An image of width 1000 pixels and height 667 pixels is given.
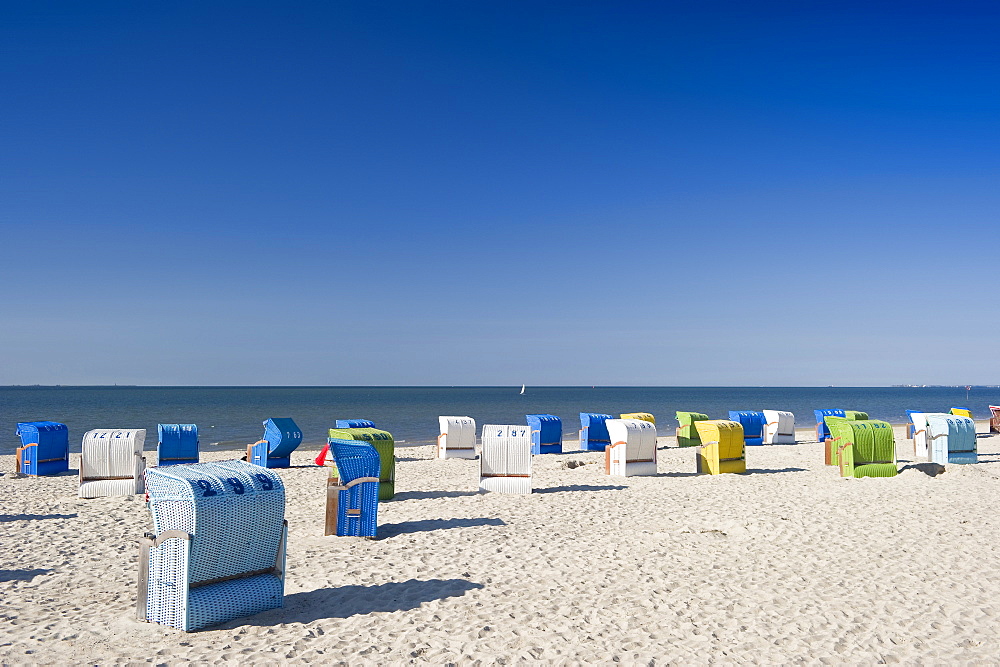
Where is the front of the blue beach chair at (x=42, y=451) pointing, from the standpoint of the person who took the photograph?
facing away from the viewer and to the left of the viewer

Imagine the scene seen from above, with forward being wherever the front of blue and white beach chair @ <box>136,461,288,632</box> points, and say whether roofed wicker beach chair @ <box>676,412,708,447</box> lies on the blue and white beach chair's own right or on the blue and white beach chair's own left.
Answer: on the blue and white beach chair's own right

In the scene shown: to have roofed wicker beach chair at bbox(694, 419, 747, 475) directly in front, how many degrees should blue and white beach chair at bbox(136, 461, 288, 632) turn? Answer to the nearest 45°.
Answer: approximately 90° to its right

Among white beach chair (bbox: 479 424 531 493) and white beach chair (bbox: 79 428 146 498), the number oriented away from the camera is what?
2

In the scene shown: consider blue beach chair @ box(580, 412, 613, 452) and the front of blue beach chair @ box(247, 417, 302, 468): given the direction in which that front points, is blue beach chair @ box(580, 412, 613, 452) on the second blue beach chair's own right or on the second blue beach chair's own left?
on the second blue beach chair's own right

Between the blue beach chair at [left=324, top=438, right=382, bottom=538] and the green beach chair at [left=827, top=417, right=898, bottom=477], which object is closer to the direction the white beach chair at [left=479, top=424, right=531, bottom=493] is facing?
the green beach chair

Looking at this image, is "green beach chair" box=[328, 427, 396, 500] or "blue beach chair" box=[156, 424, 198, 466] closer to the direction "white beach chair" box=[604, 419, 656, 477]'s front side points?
the blue beach chair

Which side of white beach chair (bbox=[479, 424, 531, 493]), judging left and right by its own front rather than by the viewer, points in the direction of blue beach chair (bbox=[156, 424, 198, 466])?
left

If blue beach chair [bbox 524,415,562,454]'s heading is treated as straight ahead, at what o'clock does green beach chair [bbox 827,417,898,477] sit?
The green beach chair is roughly at 6 o'clock from the blue beach chair.

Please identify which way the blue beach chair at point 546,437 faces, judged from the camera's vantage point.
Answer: facing away from the viewer and to the left of the viewer

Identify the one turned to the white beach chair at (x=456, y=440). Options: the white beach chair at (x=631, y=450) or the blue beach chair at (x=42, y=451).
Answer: the white beach chair at (x=631, y=450)

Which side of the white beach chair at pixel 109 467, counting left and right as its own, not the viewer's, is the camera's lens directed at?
back

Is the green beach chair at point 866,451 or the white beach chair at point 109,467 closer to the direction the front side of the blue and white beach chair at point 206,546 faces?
the white beach chair

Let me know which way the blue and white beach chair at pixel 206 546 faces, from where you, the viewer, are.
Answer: facing away from the viewer and to the left of the viewer
